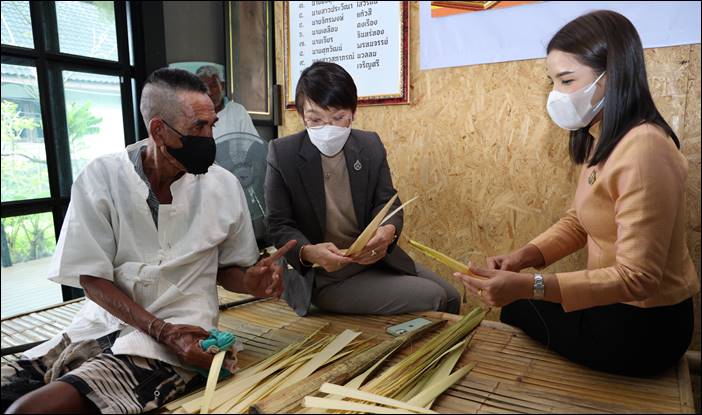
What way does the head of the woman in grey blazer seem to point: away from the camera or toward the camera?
toward the camera

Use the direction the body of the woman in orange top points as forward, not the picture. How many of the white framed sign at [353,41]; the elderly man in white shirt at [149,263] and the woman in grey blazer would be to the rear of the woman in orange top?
0

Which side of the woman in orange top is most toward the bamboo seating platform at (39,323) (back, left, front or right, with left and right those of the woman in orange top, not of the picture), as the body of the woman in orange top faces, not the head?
front

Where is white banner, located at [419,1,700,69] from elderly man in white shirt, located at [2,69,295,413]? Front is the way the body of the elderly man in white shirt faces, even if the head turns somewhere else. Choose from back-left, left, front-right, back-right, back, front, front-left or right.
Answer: front-left

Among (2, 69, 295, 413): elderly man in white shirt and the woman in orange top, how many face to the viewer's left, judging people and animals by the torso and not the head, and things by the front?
1

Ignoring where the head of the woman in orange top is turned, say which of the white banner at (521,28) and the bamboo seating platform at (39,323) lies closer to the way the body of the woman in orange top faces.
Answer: the bamboo seating platform

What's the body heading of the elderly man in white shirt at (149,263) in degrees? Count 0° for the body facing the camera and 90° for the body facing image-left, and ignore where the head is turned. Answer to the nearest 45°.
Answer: approximately 315°

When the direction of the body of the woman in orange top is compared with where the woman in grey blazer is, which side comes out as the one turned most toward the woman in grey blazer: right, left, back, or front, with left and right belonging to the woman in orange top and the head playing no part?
front

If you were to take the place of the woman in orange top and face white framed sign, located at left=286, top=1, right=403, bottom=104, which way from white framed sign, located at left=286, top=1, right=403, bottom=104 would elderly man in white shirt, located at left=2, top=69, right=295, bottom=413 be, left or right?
left

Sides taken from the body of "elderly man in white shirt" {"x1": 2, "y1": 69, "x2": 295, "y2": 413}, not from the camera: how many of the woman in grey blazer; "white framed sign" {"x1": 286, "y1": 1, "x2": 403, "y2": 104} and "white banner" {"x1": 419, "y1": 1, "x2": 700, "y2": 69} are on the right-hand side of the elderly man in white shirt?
0

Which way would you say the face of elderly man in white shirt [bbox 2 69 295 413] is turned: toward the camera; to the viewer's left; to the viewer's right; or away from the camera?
to the viewer's right

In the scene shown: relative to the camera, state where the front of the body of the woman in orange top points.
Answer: to the viewer's left
